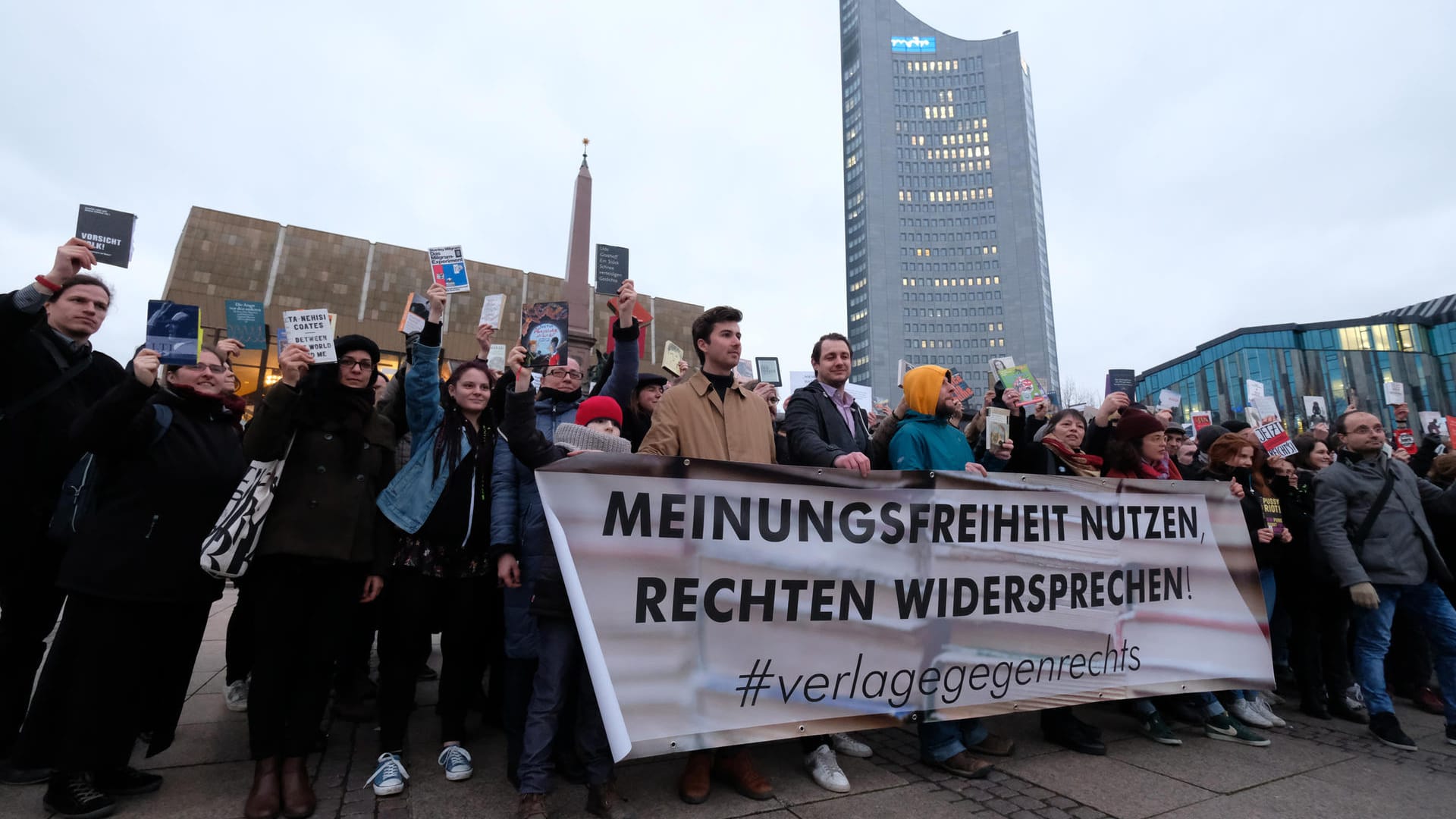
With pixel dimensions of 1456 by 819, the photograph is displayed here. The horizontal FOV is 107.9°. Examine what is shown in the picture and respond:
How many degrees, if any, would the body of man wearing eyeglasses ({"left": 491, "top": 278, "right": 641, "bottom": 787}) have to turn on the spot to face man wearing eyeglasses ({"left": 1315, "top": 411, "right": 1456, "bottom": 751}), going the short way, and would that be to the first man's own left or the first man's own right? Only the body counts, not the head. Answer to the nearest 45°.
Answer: approximately 90° to the first man's own left

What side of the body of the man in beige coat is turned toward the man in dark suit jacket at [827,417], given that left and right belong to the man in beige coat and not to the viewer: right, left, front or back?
left

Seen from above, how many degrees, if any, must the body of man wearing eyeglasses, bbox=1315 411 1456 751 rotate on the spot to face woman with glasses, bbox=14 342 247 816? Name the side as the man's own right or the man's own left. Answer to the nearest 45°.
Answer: approximately 90° to the man's own right

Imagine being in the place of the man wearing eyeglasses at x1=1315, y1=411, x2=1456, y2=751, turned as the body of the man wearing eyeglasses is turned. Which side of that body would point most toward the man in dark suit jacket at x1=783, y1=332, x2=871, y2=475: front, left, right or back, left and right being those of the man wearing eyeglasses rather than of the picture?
right

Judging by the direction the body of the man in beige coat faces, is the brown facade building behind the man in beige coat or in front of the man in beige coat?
behind

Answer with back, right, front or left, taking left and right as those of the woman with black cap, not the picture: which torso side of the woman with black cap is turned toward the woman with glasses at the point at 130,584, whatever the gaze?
right

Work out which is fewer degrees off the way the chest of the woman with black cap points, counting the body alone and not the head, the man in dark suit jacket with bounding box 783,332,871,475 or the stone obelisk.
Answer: the man in dark suit jacket

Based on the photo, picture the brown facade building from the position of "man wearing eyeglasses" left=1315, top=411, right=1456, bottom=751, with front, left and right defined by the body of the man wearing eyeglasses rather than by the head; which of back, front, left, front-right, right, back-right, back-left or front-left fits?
back-right

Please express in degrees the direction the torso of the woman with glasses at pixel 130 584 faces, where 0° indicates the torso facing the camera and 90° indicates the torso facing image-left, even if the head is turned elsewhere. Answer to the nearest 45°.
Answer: approximately 315°
